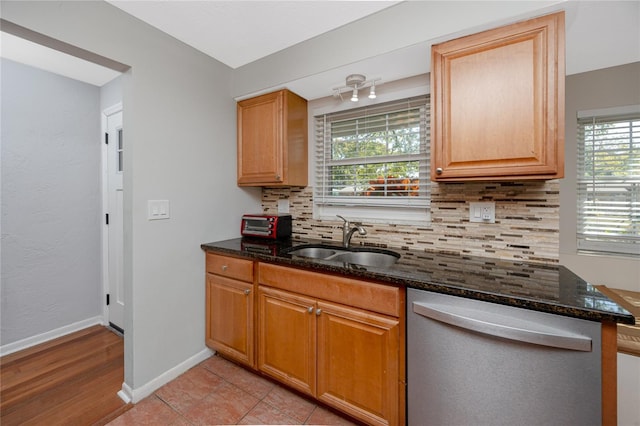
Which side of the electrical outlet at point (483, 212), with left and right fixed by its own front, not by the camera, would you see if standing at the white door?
right

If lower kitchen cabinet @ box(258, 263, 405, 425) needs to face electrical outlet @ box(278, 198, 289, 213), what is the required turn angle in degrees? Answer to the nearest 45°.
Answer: approximately 90° to its right

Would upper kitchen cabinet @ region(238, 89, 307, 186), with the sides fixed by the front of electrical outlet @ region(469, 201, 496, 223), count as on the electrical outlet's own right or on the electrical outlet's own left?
on the electrical outlet's own right

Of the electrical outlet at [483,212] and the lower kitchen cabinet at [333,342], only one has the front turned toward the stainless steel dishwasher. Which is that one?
the electrical outlet

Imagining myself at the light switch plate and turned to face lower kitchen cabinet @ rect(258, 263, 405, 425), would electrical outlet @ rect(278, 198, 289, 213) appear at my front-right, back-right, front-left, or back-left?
front-left

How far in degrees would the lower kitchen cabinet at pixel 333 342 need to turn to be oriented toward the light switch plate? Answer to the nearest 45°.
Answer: approximately 45° to its right

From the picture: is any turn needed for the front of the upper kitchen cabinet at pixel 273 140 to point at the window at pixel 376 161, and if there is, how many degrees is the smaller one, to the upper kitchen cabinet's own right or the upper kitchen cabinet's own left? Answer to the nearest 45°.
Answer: approximately 135° to the upper kitchen cabinet's own left

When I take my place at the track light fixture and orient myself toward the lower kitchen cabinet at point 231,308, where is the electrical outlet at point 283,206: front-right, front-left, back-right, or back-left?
front-right

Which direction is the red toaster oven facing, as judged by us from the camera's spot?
facing the viewer and to the left of the viewer

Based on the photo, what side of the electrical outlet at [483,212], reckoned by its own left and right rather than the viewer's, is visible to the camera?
front
